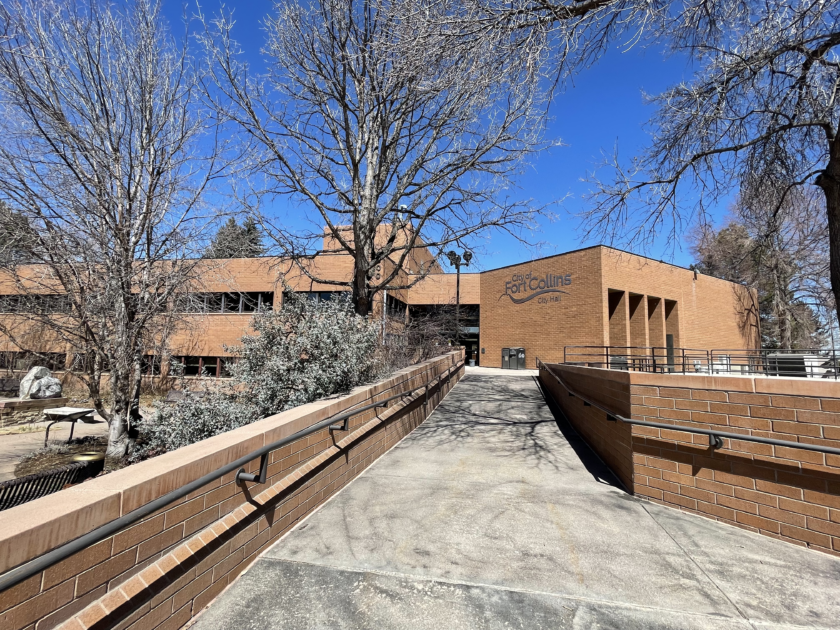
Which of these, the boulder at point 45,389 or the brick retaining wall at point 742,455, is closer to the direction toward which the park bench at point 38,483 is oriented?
the boulder

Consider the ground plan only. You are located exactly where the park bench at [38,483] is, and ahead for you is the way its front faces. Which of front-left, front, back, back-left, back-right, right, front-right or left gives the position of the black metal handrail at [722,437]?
back

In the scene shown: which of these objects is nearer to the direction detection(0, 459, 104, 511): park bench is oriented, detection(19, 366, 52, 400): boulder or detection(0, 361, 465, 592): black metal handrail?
the boulder

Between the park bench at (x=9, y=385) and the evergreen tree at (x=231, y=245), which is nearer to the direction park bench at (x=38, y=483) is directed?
the park bench

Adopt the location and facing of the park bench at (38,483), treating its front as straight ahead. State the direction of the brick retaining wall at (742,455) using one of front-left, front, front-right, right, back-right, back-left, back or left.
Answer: back

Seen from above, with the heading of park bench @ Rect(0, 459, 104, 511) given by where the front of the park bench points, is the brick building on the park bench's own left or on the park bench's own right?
on the park bench's own right
